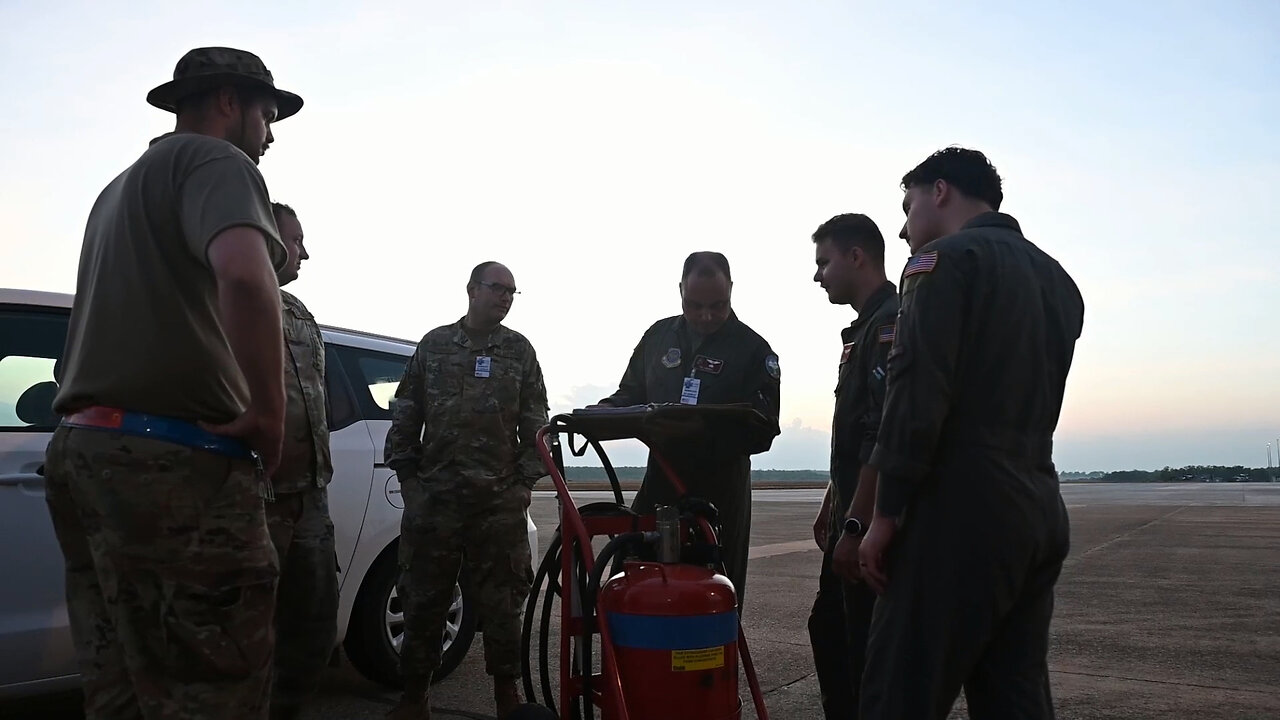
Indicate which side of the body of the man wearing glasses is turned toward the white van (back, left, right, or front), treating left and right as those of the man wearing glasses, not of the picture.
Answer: right

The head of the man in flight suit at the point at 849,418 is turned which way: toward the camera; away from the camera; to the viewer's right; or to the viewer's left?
to the viewer's left

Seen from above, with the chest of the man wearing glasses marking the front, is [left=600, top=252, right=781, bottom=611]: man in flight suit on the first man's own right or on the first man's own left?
on the first man's own left

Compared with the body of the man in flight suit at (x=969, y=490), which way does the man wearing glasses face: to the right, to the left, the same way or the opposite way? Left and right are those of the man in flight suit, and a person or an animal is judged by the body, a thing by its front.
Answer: the opposite way

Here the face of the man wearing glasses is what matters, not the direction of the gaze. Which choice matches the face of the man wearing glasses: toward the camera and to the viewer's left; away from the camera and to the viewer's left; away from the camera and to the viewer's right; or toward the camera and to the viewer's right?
toward the camera and to the viewer's right

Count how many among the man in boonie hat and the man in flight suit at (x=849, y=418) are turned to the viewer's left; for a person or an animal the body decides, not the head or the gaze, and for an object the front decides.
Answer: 1

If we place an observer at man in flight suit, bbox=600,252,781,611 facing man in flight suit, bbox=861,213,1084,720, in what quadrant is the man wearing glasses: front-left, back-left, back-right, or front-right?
back-right

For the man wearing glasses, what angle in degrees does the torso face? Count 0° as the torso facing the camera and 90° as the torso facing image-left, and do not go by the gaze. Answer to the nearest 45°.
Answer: approximately 0°

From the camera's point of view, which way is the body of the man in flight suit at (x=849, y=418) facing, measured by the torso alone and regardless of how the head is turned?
to the viewer's left

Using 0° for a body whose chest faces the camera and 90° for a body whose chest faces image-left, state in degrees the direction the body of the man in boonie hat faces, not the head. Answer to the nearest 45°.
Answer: approximately 225°

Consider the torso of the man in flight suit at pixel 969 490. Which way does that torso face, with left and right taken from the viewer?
facing away from the viewer and to the left of the viewer
